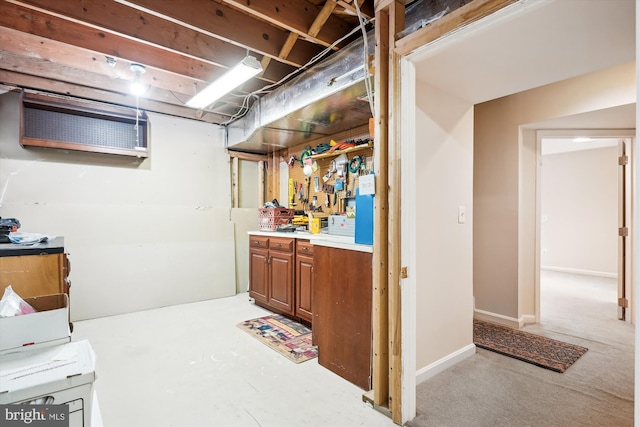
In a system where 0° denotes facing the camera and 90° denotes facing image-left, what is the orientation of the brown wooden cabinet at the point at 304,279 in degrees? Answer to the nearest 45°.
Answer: approximately 45°

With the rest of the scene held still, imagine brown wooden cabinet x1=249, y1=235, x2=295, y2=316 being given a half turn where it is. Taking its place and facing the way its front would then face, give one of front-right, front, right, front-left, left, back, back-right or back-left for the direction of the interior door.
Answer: front-right

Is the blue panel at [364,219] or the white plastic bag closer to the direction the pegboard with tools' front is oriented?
the white plastic bag

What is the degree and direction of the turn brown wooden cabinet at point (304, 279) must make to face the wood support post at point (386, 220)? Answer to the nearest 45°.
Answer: approximately 45° to its left

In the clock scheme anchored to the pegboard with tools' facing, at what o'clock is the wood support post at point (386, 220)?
The wood support post is roughly at 10 o'clock from the pegboard with tools.

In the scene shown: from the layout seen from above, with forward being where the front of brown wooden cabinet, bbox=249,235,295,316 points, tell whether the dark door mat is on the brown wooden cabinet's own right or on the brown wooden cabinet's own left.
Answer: on the brown wooden cabinet's own left

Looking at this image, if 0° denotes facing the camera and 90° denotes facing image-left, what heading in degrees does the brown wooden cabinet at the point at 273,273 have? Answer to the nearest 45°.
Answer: approximately 45°

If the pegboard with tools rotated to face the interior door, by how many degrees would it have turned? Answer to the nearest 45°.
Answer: approximately 135° to its left

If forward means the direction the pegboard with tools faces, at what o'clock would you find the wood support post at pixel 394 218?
The wood support post is roughly at 10 o'clock from the pegboard with tools.
